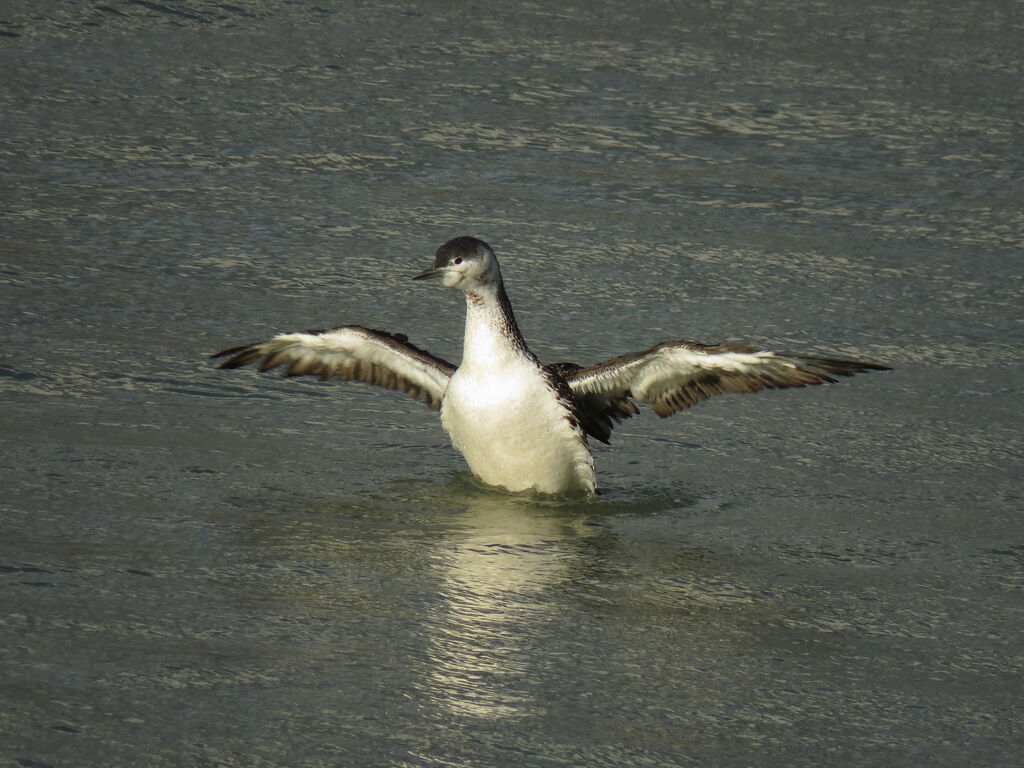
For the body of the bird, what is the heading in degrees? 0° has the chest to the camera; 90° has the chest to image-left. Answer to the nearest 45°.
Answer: approximately 45°
